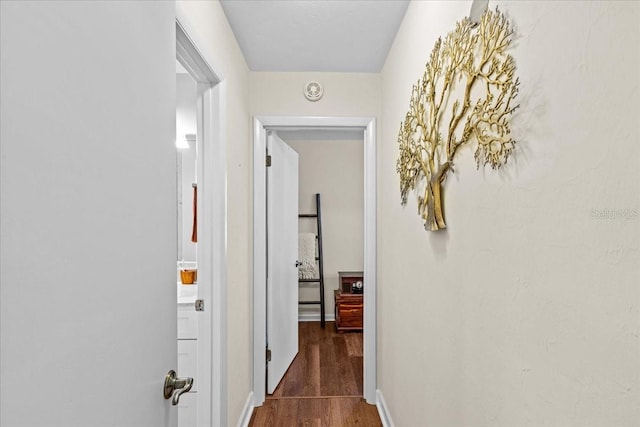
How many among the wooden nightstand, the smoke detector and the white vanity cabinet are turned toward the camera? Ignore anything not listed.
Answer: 3

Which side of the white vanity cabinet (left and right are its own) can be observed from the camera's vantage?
front

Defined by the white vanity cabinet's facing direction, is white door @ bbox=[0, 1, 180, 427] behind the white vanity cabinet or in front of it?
in front

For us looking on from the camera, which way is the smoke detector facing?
facing the viewer

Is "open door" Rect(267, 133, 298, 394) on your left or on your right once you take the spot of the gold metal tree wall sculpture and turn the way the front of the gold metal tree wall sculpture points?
on your right

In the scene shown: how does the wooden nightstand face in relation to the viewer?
toward the camera

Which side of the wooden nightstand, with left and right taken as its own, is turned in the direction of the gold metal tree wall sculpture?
front

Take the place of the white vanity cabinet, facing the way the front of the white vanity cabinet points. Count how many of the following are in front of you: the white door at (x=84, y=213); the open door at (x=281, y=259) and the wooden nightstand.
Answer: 1

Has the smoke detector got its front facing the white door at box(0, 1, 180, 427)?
yes

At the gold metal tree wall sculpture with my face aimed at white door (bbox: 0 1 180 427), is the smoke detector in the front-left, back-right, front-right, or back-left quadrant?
back-right

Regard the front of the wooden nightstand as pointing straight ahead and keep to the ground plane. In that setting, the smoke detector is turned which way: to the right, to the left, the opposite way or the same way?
the same way

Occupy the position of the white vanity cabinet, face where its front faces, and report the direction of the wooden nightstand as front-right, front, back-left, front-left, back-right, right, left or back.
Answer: back-left
